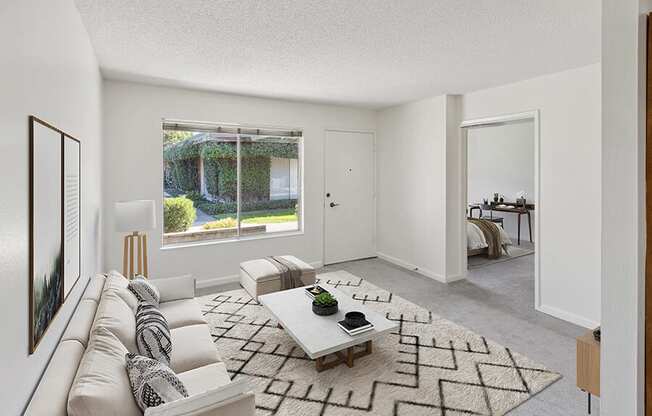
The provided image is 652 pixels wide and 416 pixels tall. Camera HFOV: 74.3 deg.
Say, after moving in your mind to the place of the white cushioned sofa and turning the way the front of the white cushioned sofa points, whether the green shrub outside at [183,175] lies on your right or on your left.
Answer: on your left

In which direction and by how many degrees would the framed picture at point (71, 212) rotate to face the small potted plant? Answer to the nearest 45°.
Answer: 0° — it already faces it

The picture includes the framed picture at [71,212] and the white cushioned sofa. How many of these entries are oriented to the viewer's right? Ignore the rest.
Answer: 2

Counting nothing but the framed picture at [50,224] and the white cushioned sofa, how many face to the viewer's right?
2

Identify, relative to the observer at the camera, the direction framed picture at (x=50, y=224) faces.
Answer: facing to the right of the viewer

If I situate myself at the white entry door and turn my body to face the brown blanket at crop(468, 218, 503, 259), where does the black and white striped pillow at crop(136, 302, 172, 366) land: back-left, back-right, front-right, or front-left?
back-right

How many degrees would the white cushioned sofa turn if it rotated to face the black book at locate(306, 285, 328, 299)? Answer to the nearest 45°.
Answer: approximately 45° to its left

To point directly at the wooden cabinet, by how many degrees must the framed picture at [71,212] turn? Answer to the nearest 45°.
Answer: approximately 45° to its right

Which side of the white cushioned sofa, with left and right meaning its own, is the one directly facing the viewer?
right

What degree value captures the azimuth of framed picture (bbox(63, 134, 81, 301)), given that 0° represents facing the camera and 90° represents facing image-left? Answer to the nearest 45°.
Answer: approximately 270°

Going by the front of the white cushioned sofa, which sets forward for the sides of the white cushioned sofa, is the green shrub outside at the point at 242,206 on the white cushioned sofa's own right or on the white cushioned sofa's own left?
on the white cushioned sofa's own left
